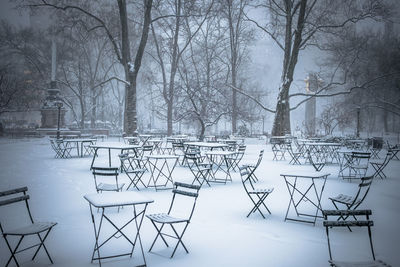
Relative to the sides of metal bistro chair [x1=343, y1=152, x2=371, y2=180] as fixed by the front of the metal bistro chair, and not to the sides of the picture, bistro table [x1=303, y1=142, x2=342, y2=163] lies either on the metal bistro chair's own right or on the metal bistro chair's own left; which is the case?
on the metal bistro chair's own right

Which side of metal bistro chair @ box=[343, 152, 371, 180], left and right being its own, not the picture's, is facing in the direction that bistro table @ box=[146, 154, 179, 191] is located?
left

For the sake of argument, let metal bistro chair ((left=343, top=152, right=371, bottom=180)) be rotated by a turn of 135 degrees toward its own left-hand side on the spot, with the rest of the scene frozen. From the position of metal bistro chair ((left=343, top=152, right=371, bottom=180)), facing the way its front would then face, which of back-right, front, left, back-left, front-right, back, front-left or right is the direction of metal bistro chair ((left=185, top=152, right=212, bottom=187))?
back-right

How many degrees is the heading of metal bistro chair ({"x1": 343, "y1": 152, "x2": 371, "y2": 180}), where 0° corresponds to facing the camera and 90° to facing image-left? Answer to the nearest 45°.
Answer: approximately 45°
